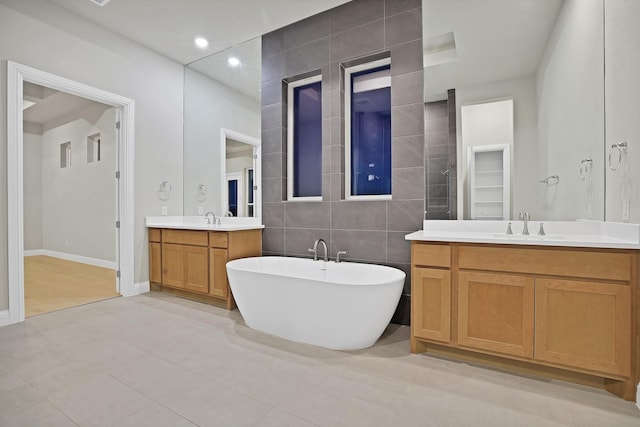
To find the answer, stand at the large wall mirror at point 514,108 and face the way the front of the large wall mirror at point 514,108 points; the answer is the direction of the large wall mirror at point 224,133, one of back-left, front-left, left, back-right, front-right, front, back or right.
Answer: right

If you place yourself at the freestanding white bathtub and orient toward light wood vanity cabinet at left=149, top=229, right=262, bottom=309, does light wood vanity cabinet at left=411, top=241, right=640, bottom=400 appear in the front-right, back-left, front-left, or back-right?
back-right

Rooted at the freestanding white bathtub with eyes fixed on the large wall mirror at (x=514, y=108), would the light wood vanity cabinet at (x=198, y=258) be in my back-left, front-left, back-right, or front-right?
back-left

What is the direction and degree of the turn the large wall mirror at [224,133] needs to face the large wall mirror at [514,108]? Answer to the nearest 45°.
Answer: approximately 90° to its left

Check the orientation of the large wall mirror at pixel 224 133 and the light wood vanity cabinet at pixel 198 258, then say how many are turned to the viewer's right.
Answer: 0

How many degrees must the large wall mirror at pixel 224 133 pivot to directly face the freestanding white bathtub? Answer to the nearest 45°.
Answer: approximately 45° to its left

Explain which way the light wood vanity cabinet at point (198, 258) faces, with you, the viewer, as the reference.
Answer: facing the viewer and to the left of the viewer

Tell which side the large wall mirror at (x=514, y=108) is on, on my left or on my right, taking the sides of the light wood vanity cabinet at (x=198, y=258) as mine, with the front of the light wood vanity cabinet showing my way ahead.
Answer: on my left

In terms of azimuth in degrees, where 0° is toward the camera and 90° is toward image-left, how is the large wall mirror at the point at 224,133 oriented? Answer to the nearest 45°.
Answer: approximately 45°

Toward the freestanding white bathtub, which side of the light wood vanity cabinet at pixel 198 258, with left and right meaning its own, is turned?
left
